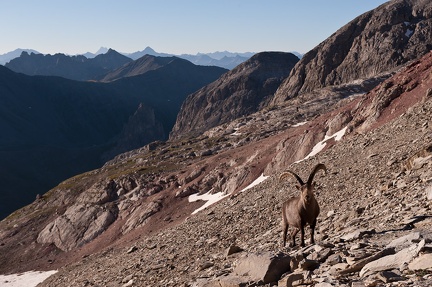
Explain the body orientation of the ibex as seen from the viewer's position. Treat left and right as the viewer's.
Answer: facing the viewer and to the right of the viewer

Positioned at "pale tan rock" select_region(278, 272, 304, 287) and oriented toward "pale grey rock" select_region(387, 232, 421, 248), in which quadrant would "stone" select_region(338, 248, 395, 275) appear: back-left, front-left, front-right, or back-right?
front-right

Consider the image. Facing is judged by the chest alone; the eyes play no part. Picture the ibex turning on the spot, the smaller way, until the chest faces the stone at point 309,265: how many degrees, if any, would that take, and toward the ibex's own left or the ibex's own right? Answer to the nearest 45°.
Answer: approximately 45° to the ibex's own right

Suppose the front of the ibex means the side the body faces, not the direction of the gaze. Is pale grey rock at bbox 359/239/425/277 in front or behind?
in front
